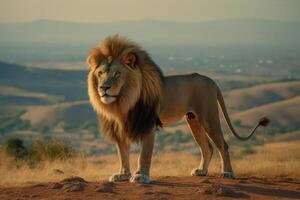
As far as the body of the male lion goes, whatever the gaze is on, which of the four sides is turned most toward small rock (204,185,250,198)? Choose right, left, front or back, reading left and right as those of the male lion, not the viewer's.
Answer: left

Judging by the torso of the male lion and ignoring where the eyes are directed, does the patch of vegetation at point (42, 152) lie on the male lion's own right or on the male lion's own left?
on the male lion's own right

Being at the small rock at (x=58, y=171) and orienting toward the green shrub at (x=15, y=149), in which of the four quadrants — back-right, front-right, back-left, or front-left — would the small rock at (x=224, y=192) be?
back-right

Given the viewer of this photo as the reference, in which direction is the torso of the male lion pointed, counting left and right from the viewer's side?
facing the viewer and to the left of the viewer

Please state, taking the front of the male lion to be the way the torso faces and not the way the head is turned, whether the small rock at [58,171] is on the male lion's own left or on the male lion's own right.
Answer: on the male lion's own right

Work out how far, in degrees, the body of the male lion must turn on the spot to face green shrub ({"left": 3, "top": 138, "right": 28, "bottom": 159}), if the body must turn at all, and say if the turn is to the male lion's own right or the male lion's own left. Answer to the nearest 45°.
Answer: approximately 90° to the male lion's own right
